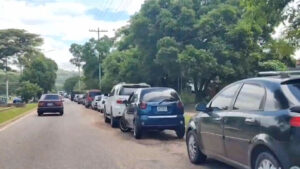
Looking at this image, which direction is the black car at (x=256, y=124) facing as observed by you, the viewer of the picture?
facing away from the viewer and to the left of the viewer
